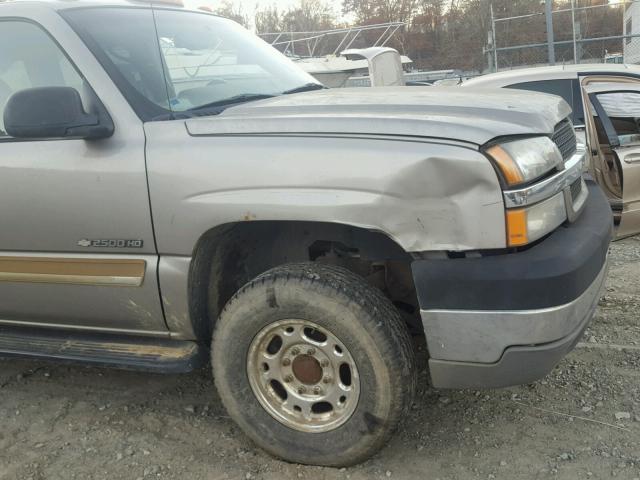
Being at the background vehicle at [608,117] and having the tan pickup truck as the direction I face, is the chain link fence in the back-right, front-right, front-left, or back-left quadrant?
back-right

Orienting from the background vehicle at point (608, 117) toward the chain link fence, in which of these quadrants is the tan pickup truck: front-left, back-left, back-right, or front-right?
back-left

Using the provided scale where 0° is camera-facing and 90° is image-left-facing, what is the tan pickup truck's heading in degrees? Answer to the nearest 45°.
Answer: approximately 315°

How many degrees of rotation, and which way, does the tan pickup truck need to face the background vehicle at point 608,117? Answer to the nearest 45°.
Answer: approximately 90° to its left

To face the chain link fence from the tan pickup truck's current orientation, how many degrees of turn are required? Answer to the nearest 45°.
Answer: approximately 90° to its left
